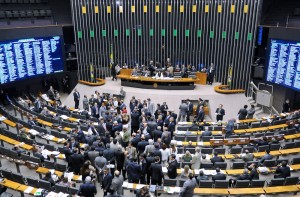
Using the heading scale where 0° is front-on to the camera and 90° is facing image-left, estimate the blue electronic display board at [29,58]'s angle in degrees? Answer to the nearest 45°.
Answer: approximately 315°

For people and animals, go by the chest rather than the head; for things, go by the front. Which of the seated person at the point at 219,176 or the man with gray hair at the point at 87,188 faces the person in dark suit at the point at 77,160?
the man with gray hair

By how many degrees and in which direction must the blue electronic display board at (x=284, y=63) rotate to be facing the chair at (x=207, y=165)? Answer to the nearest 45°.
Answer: approximately 45° to its left

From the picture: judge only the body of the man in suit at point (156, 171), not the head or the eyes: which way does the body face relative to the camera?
away from the camera

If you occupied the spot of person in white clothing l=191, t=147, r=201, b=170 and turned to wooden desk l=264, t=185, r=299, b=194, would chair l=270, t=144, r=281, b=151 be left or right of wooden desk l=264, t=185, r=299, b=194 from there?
left

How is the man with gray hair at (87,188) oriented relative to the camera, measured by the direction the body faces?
away from the camera

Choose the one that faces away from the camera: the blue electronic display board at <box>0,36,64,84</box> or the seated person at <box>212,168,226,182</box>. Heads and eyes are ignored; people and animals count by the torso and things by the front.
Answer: the seated person

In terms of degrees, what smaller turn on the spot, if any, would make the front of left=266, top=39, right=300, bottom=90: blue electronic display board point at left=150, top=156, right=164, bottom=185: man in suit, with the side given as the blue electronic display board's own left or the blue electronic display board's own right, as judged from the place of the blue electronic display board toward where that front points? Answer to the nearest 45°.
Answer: approximately 45° to the blue electronic display board's own left

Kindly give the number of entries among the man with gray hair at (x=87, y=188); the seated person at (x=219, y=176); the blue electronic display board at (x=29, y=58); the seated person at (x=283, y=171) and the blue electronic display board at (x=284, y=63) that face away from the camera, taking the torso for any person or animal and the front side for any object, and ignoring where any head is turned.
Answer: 3

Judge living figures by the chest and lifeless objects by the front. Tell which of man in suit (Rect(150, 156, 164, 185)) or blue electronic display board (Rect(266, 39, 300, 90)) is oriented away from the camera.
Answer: the man in suit

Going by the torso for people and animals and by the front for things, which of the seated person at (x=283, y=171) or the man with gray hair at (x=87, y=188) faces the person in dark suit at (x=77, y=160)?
the man with gray hair

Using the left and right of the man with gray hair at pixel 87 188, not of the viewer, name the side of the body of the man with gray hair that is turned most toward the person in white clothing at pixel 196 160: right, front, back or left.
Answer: right

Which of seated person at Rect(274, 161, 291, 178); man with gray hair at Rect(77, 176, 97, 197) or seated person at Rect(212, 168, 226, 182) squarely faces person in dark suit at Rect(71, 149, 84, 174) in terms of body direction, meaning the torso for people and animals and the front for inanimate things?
the man with gray hair

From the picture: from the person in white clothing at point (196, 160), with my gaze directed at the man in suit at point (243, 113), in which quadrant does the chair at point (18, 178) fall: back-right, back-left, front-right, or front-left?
back-left

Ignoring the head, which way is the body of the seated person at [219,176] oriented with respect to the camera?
away from the camera
